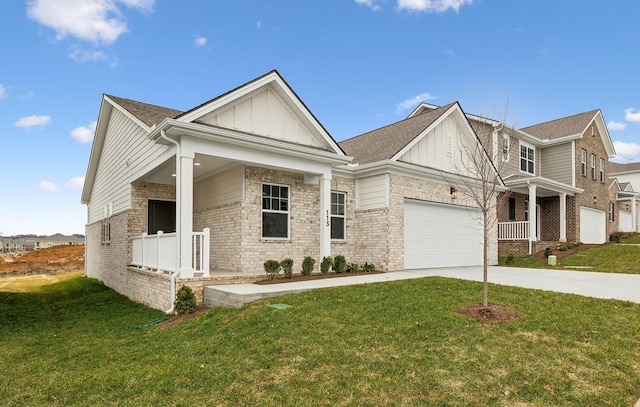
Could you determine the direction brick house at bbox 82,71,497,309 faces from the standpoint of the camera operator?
facing the viewer and to the right of the viewer

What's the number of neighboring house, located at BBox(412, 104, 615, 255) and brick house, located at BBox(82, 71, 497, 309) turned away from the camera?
0

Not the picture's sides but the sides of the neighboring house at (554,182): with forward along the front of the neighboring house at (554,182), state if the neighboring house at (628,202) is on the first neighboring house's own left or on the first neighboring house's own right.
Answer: on the first neighboring house's own left

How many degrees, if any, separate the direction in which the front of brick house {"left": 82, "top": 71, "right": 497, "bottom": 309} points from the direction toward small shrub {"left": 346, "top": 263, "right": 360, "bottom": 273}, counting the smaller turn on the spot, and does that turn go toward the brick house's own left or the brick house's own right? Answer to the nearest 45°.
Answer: approximately 45° to the brick house's own left

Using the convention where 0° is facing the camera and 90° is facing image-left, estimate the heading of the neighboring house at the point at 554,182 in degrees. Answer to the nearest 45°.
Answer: approximately 315°
